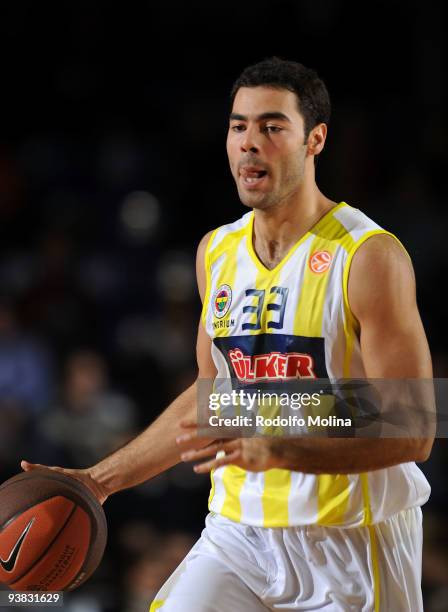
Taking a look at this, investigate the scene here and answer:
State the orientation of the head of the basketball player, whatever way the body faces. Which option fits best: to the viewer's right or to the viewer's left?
to the viewer's left

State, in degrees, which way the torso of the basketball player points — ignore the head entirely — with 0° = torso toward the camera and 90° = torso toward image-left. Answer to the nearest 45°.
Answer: approximately 45°
